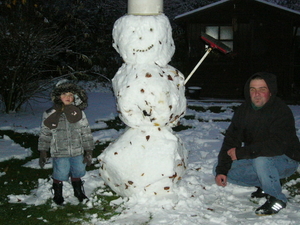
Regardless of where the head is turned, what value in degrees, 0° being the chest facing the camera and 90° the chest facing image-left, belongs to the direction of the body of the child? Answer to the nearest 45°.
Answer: approximately 0°

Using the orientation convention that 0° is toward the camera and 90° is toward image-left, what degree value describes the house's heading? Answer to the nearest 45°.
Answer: approximately 0°

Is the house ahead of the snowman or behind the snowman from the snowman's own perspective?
behind

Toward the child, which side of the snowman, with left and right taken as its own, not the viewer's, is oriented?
right

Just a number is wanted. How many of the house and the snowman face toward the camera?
2

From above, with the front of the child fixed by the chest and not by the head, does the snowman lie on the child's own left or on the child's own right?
on the child's own left

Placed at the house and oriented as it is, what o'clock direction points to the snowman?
The snowman is roughly at 12 o'clock from the house.
